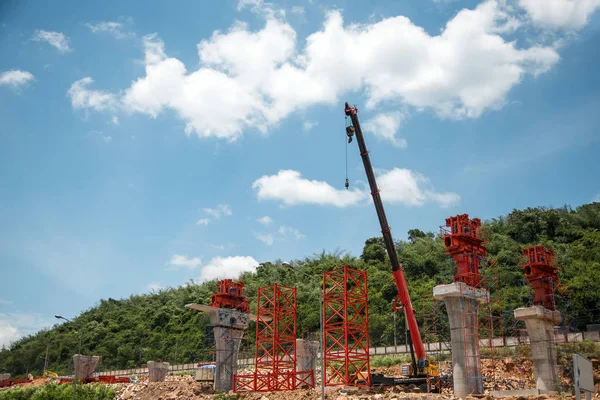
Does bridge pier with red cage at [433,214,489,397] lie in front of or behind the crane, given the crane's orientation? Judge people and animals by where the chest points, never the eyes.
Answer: behind

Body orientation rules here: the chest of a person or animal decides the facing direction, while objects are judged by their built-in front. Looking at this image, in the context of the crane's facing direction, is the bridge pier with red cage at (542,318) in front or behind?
behind

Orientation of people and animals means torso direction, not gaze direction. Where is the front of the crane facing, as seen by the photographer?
facing to the left of the viewer
